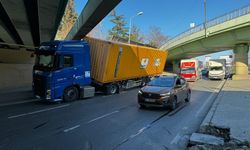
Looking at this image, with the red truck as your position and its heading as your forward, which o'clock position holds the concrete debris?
The concrete debris is roughly at 12 o'clock from the red truck.

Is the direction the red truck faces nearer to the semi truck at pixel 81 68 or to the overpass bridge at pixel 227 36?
the semi truck

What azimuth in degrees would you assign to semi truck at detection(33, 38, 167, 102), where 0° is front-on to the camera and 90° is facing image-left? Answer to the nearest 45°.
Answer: approximately 45°

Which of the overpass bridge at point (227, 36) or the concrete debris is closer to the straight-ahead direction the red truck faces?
the concrete debris

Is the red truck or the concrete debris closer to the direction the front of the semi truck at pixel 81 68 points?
the concrete debris

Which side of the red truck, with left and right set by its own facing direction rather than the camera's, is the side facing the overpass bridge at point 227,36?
left

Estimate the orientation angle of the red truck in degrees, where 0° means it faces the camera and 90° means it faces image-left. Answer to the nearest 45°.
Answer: approximately 0°

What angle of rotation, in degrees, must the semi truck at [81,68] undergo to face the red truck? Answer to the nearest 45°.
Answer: approximately 180°

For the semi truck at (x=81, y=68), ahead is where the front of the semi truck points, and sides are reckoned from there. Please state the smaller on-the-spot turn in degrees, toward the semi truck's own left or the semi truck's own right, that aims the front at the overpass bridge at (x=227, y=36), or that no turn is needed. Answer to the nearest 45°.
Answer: approximately 180°
